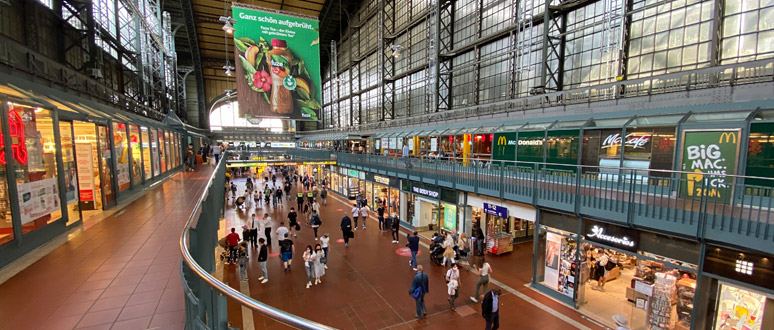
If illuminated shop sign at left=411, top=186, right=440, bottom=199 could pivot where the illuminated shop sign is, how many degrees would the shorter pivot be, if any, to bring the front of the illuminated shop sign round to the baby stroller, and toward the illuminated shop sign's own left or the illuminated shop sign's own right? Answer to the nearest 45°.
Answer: approximately 45° to the illuminated shop sign's own left

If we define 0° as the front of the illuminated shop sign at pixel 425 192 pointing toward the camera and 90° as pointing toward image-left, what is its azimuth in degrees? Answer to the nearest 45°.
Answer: approximately 45°

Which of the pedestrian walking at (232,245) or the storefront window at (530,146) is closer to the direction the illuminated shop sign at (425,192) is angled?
the pedestrian walking

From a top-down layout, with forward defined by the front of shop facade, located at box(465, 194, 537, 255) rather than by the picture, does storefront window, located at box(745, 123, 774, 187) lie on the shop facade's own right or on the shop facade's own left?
on the shop facade's own left

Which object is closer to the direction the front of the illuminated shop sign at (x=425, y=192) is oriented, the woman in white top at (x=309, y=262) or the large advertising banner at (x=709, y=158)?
the woman in white top

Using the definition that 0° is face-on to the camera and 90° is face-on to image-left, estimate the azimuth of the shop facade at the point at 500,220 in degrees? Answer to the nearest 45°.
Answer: approximately 45°
